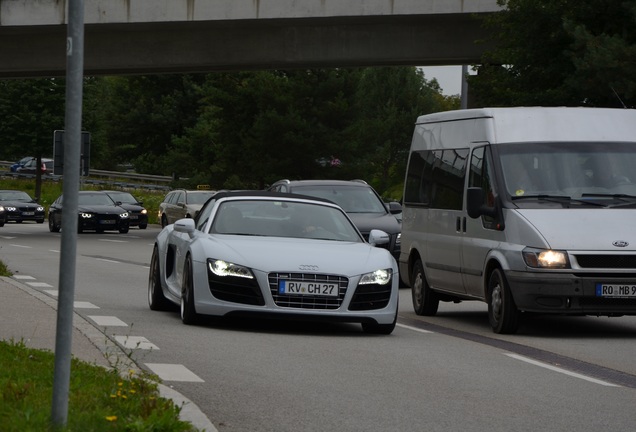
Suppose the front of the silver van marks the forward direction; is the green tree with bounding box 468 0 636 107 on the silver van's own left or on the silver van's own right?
on the silver van's own left

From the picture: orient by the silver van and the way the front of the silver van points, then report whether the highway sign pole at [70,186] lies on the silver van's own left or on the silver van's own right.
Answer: on the silver van's own right

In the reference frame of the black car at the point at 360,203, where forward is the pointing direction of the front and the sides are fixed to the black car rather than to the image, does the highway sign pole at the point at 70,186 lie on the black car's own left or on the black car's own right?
on the black car's own right

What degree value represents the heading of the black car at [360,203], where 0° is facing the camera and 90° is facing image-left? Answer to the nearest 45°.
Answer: approximately 315°

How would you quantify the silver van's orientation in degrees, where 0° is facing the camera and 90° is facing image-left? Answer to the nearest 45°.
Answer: approximately 315°

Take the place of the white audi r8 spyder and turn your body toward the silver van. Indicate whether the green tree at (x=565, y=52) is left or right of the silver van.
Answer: left

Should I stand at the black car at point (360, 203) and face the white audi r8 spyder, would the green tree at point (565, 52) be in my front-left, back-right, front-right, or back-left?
back-left
